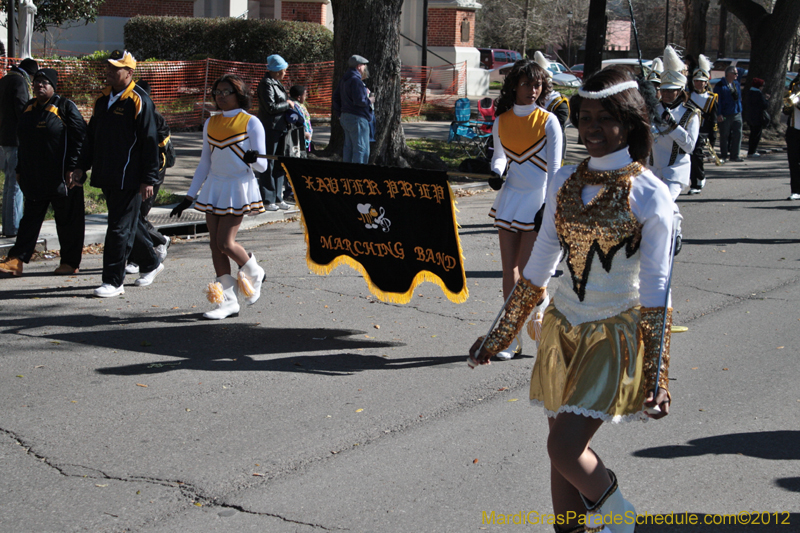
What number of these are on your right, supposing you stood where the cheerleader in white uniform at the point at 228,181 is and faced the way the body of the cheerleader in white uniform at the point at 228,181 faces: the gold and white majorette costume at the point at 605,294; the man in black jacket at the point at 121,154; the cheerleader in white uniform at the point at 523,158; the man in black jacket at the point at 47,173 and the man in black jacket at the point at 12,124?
3

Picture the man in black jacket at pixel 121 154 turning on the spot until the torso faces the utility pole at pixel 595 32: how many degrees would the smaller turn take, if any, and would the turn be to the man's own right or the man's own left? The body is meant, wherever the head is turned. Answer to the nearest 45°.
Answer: approximately 180°

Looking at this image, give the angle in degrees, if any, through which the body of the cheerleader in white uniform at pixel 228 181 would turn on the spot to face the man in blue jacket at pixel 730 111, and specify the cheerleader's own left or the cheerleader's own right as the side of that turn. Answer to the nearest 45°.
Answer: approximately 180°

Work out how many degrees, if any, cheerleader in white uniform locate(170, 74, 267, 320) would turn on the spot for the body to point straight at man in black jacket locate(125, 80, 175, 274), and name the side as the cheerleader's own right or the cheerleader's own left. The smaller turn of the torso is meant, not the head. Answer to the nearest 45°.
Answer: approximately 135° to the cheerleader's own right

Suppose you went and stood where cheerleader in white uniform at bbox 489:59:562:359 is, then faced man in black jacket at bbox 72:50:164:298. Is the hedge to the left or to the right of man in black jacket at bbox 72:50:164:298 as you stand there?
right

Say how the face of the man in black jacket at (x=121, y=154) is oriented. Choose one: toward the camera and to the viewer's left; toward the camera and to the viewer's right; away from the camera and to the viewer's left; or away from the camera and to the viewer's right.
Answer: toward the camera and to the viewer's left

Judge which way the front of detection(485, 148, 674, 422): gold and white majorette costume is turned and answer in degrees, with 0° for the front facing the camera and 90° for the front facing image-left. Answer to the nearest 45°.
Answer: approximately 45°

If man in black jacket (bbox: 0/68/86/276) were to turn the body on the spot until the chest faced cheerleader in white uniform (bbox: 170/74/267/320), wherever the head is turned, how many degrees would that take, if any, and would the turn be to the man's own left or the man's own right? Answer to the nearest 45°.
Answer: approximately 90° to the man's own left

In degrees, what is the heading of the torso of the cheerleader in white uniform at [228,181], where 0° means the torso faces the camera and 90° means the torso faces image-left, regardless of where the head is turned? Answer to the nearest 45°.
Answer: approximately 45°

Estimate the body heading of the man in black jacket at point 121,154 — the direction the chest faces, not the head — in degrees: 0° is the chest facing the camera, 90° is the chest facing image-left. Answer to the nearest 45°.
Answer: approximately 45°

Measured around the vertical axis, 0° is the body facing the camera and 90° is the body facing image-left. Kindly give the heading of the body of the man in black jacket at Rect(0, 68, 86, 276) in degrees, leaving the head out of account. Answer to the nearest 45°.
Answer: approximately 45°
